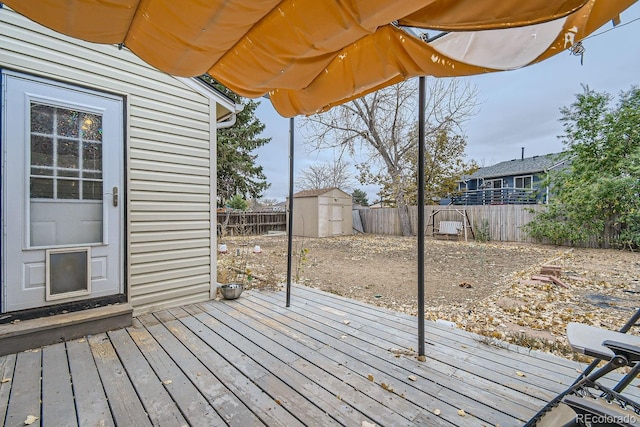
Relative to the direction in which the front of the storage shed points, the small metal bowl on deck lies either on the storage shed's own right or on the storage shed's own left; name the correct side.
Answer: on the storage shed's own right

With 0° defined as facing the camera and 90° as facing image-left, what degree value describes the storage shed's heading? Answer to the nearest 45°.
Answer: approximately 315°

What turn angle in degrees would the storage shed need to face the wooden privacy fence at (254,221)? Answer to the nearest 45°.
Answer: approximately 135° to its right

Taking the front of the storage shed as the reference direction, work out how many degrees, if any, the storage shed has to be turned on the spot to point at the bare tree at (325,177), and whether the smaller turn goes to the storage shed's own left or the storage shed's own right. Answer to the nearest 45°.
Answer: approximately 135° to the storage shed's own left

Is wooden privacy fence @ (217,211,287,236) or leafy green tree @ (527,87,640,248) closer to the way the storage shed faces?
the leafy green tree

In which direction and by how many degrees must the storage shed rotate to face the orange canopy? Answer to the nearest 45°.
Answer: approximately 45° to its right

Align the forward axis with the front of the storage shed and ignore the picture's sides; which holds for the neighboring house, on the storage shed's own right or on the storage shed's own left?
on the storage shed's own left

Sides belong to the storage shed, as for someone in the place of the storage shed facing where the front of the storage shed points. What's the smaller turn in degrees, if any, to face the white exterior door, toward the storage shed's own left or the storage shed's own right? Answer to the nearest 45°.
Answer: approximately 45° to the storage shed's own right

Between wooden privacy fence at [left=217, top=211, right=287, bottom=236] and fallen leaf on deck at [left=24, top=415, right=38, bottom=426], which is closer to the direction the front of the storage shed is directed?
the fallen leaf on deck
